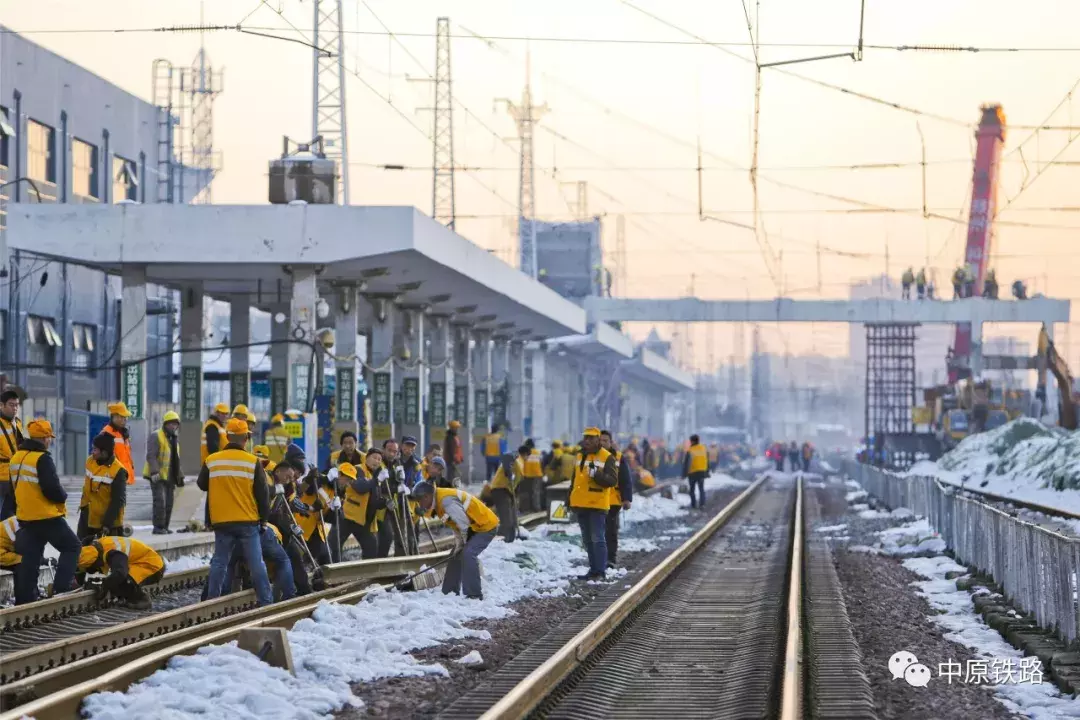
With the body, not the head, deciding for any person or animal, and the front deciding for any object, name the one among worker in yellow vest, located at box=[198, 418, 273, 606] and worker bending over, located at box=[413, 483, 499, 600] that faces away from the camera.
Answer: worker in yellow vest, located at box=[198, 418, 273, 606]

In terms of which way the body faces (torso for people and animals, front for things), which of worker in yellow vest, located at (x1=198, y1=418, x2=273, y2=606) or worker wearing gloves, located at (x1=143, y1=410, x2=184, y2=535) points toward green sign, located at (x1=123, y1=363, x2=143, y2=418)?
the worker in yellow vest

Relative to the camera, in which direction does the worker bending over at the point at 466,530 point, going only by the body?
to the viewer's left

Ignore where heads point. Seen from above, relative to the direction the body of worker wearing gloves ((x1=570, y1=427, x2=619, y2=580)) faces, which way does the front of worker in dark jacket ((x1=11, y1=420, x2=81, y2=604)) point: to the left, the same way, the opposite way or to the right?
the opposite way

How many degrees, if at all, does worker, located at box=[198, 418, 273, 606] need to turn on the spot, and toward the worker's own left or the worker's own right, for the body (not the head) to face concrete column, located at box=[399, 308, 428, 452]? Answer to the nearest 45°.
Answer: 0° — they already face it

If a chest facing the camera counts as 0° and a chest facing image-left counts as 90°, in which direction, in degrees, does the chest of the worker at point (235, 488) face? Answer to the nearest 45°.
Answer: approximately 180°

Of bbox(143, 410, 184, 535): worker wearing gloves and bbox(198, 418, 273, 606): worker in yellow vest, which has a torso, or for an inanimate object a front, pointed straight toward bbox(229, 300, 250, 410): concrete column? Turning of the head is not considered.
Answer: the worker in yellow vest

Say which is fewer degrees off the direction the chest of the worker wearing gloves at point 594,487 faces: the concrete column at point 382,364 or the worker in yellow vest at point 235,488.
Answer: the worker in yellow vest
